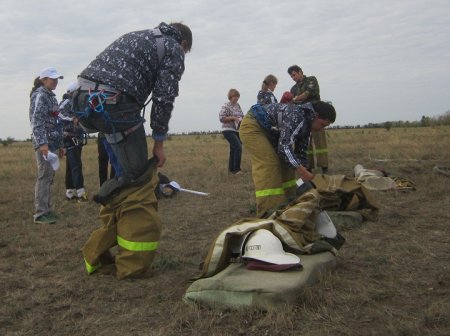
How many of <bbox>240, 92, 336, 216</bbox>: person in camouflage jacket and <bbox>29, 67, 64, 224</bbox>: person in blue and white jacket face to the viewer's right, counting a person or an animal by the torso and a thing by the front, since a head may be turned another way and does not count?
2

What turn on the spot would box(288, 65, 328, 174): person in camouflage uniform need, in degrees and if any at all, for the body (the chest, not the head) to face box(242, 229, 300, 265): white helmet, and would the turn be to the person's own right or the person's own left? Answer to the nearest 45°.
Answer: approximately 45° to the person's own left

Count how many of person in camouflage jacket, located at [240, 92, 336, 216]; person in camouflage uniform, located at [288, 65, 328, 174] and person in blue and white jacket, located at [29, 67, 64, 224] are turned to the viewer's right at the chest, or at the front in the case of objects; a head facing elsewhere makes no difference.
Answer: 2

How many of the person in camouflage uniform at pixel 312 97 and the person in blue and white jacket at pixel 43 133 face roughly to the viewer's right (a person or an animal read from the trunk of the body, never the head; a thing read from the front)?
1

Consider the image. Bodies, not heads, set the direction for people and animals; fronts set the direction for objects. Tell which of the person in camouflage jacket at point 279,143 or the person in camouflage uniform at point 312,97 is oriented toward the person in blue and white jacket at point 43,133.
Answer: the person in camouflage uniform at point 312,97

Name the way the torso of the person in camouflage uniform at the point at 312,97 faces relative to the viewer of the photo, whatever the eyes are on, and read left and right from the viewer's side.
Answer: facing the viewer and to the left of the viewer

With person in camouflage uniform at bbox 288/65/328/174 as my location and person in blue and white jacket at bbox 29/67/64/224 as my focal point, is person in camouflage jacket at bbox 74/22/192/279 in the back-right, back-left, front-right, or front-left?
front-left

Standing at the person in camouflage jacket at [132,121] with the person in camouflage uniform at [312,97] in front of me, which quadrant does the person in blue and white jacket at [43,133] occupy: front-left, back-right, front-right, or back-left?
front-left

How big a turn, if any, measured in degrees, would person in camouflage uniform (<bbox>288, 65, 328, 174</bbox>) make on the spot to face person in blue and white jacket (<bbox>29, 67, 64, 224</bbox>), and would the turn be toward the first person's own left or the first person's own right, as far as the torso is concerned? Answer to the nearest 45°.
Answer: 0° — they already face them

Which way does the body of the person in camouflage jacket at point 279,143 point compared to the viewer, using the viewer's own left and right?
facing to the right of the viewer

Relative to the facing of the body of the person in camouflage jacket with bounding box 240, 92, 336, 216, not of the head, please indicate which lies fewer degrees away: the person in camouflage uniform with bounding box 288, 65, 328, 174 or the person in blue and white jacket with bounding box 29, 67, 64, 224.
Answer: the person in camouflage uniform

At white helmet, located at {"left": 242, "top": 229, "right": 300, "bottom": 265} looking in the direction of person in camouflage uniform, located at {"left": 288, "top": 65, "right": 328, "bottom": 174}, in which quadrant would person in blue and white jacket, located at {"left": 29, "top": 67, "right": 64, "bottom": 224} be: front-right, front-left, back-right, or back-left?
front-left

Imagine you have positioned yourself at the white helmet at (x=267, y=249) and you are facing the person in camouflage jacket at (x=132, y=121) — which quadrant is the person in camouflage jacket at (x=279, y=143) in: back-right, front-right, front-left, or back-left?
front-right

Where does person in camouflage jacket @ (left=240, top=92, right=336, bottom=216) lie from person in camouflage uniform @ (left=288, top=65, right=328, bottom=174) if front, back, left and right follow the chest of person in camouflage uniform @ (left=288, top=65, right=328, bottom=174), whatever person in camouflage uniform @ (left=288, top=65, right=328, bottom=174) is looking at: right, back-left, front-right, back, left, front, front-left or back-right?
front-left

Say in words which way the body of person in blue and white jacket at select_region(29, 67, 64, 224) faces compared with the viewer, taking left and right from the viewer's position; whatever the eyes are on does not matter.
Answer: facing to the right of the viewer

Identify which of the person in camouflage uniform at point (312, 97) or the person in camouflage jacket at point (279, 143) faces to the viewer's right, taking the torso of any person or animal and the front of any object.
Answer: the person in camouflage jacket at point (279, 143)
